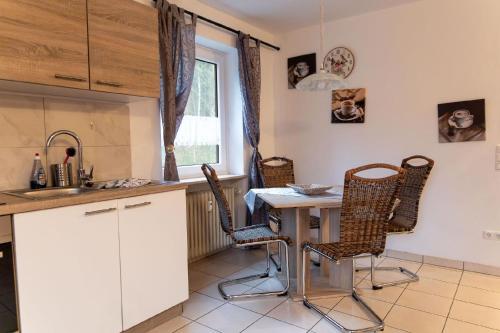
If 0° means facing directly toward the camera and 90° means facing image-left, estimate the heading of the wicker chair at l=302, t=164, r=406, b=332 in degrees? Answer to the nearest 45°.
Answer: approximately 135°

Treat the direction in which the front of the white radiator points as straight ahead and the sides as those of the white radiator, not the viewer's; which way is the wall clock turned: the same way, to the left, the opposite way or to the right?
to the right

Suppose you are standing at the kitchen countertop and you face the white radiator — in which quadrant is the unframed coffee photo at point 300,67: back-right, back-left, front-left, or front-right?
front-right

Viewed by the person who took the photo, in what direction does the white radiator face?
facing the viewer and to the right of the viewer

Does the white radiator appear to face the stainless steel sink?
no

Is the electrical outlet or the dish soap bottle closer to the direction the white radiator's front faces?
the electrical outlet

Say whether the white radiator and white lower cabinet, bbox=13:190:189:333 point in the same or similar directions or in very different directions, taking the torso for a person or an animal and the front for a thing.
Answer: same or similar directions

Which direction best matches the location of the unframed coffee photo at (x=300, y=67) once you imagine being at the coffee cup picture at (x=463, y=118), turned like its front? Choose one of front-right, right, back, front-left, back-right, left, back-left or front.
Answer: right

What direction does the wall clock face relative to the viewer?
toward the camera

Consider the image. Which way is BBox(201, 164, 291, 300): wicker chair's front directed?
to the viewer's right

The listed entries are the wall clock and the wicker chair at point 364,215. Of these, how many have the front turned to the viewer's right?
0
